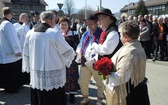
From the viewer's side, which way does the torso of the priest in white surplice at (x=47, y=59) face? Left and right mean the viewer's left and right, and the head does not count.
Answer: facing away from the viewer and to the right of the viewer

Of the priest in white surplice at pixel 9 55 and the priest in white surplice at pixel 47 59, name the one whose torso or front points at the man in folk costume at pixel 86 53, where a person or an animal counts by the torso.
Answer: the priest in white surplice at pixel 47 59

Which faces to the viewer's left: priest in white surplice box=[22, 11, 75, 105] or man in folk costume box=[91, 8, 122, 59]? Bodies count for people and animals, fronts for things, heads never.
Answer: the man in folk costume

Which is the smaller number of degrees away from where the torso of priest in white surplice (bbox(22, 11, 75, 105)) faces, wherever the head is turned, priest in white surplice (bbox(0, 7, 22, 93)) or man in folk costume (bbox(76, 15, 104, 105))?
the man in folk costume

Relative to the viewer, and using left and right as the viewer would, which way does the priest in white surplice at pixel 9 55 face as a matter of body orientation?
facing away from the viewer and to the right of the viewer

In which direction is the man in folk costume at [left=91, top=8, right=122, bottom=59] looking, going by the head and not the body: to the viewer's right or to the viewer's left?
to the viewer's left

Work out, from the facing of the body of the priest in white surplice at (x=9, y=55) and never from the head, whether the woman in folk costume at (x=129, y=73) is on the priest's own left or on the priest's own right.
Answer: on the priest's own right

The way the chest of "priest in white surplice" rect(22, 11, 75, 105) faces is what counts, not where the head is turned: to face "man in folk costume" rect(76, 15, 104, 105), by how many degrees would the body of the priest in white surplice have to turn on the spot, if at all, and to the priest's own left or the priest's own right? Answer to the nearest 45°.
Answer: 0° — they already face them
